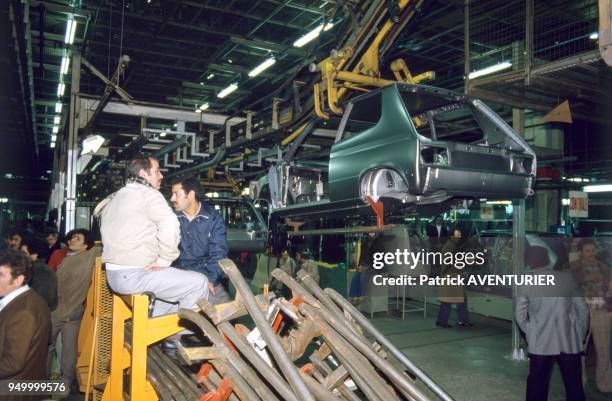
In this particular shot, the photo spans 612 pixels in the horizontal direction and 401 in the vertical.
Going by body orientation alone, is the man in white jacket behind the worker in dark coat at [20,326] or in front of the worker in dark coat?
behind

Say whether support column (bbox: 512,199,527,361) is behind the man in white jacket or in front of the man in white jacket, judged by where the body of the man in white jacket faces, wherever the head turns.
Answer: in front

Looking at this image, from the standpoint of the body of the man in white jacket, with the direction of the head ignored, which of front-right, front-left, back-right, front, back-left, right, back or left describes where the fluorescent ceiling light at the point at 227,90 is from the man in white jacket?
front-left

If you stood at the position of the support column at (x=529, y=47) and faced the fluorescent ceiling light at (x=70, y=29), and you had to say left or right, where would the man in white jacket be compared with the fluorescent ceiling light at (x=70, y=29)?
left

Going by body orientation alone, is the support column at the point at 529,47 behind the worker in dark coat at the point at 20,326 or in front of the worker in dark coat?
behind

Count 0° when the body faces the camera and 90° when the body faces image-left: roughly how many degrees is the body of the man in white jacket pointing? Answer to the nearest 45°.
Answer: approximately 225°

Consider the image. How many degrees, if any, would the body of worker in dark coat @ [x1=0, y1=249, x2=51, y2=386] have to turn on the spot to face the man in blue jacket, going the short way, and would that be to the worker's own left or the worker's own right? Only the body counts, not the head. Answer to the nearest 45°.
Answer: approximately 180°

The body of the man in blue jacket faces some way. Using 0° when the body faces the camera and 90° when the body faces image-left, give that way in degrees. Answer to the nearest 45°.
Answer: approximately 45°

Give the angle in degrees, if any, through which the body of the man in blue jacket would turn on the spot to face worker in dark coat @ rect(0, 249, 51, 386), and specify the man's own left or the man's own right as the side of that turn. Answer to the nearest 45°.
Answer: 0° — they already face them

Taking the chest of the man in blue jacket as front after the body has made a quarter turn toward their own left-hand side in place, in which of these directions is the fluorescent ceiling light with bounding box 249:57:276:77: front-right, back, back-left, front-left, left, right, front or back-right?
back-left
